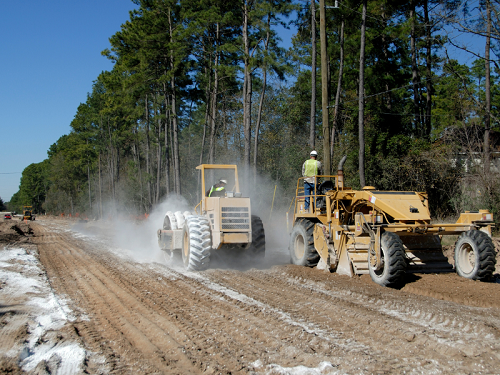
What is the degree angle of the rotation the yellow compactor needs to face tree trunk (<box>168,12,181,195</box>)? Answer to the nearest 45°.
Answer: approximately 45° to its right

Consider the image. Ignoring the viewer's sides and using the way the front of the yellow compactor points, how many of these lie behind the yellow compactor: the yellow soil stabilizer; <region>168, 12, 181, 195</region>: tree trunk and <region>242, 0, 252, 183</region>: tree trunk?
1

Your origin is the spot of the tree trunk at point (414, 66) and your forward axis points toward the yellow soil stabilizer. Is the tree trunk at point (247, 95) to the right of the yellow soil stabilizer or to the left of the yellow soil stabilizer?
right

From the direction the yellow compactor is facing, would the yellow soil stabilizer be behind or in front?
behind

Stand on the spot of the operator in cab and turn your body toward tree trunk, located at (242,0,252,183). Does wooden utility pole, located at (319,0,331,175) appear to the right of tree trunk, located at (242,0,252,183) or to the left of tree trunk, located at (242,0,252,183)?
right

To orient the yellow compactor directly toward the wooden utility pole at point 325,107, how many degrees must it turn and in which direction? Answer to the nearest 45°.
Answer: approximately 90° to its right

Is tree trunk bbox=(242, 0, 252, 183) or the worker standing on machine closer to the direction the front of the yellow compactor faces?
the tree trunk

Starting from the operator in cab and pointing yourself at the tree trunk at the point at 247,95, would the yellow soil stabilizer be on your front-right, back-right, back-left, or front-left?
back-right

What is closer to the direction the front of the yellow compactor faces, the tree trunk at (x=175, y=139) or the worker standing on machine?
the tree trunk

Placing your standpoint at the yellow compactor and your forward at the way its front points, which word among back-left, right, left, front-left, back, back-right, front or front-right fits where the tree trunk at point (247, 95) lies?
front-right
